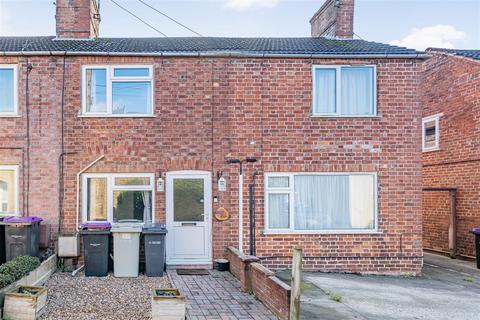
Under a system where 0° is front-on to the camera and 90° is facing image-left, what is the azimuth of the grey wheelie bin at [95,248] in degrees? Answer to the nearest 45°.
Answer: approximately 0°

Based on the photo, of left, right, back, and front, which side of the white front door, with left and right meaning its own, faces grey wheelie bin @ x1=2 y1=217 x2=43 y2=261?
right

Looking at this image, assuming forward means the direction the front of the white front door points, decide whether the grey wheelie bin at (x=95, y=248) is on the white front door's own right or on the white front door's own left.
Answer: on the white front door's own right

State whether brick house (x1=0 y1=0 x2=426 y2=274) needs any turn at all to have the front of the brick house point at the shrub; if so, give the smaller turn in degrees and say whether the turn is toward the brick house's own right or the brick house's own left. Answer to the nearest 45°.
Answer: approximately 45° to the brick house's own right

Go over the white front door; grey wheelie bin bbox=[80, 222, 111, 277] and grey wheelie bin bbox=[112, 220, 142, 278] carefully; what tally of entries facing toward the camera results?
3

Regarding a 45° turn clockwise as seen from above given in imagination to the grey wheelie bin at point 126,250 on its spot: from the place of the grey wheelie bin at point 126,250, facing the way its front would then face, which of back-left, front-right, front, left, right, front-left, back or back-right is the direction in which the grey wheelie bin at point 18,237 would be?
front-right

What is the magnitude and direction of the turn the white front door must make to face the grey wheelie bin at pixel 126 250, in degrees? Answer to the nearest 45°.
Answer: approximately 45° to its right
